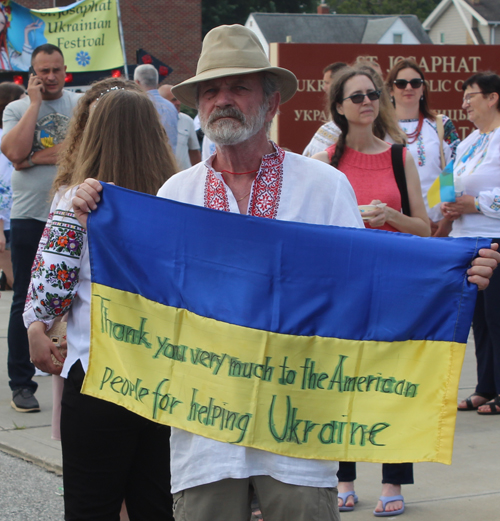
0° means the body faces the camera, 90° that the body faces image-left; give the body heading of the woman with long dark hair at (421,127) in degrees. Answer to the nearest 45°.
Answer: approximately 0°

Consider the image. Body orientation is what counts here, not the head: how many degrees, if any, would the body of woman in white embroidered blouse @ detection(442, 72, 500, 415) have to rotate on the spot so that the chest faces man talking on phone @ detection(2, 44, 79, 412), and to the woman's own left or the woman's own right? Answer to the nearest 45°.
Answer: approximately 45° to the woman's own right

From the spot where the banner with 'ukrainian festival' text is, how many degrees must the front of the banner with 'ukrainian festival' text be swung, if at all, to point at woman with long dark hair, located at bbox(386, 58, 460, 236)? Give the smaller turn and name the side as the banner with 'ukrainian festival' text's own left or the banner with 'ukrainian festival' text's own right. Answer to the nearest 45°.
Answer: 0° — it already faces them

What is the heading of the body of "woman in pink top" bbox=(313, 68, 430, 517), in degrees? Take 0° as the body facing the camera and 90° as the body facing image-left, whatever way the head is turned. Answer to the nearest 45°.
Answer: approximately 0°

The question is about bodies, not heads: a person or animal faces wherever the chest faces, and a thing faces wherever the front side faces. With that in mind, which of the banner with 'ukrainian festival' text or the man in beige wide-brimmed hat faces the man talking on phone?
the banner with 'ukrainian festival' text

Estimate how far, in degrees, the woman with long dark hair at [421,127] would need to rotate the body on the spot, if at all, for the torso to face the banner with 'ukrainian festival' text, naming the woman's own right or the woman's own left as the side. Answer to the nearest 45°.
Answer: approximately 135° to the woman's own right

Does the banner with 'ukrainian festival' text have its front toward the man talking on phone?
yes
